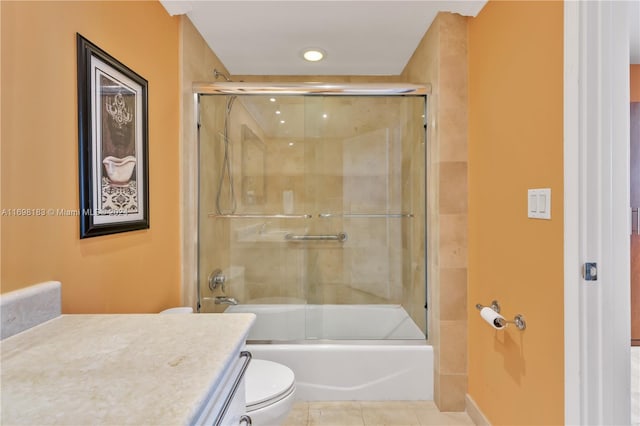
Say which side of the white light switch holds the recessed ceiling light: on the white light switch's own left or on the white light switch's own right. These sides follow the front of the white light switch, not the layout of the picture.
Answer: on the white light switch's own right

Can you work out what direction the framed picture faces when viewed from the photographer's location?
facing the viewer and to the right of the viewer

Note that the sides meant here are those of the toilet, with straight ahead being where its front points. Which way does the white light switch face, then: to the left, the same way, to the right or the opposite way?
the opposite way

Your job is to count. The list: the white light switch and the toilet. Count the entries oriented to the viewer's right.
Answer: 1

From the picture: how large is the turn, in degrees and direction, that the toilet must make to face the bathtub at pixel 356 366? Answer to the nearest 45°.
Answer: approximately 45° to its left

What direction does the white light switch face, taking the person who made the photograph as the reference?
facing the viewer and to the left of the viewer

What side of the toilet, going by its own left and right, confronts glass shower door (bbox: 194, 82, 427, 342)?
left

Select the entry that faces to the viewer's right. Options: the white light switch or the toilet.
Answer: the toilet

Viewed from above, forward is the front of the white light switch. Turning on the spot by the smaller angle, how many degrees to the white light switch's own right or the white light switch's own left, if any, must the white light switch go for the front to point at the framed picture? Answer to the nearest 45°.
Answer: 0° — it already faces it

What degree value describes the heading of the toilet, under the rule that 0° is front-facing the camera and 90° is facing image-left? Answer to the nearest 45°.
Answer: approximately 270°

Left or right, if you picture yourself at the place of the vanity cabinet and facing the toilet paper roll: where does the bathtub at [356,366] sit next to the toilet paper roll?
left
